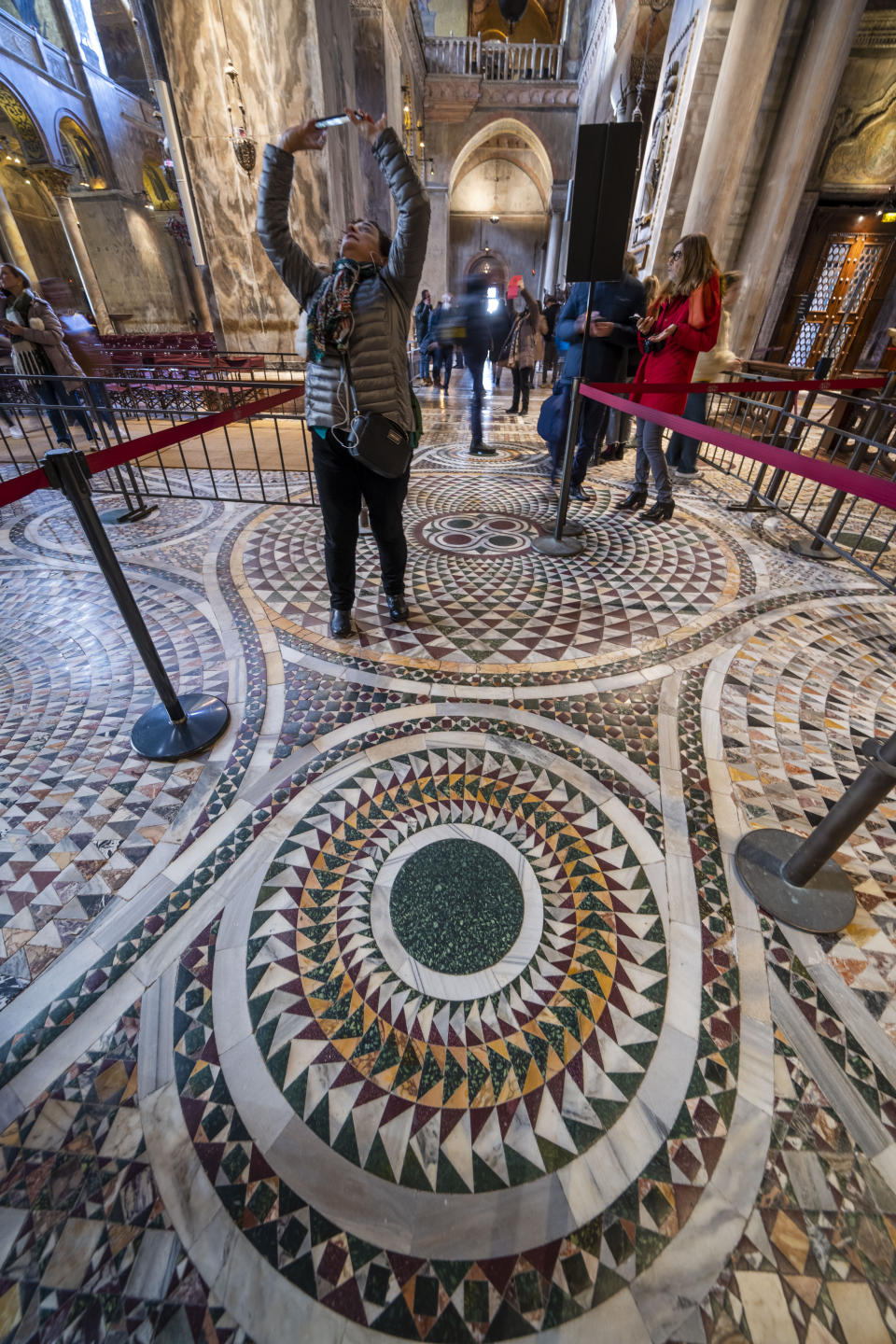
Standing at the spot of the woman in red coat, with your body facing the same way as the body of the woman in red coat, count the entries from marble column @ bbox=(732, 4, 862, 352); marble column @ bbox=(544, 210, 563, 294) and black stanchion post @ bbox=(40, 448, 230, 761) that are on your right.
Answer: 2

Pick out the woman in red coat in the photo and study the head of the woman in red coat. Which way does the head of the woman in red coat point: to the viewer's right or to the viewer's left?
to the viewer's left

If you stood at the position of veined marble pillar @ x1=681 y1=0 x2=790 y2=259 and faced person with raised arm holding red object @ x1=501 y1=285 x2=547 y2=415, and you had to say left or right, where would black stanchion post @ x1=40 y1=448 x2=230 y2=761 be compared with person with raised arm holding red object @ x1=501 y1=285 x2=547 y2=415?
left

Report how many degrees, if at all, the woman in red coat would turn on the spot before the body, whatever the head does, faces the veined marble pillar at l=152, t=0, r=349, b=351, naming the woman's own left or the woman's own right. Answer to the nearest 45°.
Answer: approximately 45° to the woman's own right

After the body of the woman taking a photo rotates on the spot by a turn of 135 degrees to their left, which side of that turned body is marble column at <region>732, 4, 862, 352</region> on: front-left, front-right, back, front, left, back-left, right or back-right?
front-left

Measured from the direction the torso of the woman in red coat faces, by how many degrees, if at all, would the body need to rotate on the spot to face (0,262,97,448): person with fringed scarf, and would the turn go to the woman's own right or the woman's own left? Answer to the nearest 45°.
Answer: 0° — they already face them

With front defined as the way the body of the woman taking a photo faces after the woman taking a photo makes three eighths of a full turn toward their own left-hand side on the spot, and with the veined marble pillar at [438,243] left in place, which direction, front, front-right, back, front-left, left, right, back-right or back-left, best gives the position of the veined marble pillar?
left

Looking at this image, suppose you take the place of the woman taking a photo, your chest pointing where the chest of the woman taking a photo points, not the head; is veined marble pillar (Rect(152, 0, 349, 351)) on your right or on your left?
on your right
